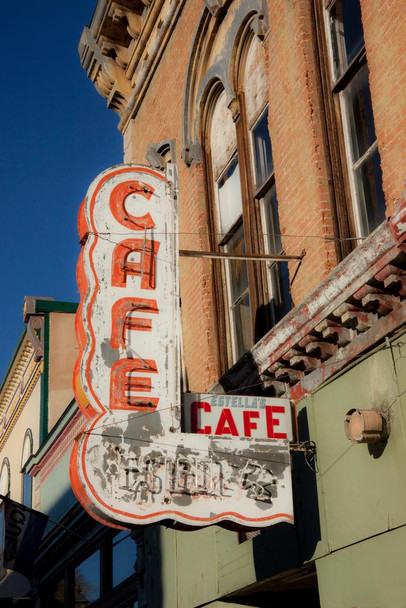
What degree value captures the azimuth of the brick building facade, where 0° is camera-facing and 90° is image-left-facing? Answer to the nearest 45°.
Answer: approximately 45°

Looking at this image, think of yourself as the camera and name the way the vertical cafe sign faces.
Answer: facing the viewer

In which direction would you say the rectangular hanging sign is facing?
toward the camera

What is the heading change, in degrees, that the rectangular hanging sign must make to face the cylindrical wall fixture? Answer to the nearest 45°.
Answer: approximately 45° to its left
